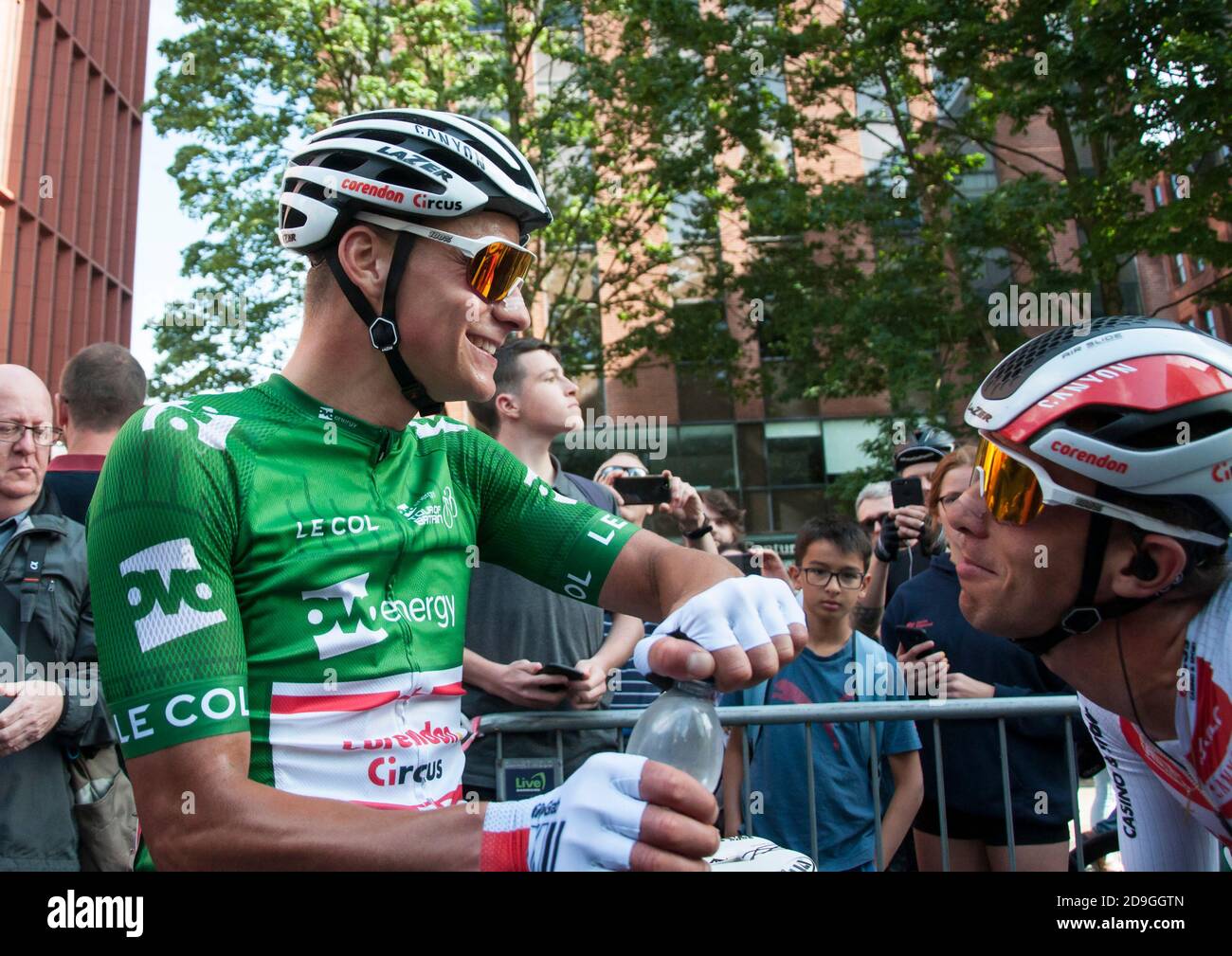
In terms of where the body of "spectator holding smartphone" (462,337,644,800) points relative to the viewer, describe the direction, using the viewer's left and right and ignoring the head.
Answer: facing the viewer and to the right of the viewer

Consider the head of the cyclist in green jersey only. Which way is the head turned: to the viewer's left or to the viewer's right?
to the viewer's right

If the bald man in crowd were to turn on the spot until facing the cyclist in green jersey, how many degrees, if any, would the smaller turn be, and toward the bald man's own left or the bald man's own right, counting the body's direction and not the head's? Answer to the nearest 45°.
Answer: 0° — they already face them

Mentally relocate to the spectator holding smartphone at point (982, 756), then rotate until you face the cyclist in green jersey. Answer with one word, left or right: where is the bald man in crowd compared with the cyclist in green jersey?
right

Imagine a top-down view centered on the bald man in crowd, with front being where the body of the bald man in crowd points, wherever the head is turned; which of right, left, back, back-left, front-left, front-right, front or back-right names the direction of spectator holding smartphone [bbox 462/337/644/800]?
left

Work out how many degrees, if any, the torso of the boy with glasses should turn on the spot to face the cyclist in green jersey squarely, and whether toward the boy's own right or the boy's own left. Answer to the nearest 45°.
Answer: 0° — they already face them

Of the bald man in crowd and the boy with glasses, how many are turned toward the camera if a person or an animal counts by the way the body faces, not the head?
2

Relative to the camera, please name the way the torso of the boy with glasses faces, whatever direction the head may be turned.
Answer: toward the camera

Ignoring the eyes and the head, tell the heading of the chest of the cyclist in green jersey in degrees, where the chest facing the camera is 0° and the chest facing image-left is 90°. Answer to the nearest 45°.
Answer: approximately 315°

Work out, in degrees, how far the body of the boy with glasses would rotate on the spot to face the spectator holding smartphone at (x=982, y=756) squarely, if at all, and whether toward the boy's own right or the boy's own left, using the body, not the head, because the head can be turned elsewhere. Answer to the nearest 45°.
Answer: approximately 135° to the boy's own left

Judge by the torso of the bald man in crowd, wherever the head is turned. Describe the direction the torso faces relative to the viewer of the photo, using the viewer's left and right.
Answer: facing the viewer

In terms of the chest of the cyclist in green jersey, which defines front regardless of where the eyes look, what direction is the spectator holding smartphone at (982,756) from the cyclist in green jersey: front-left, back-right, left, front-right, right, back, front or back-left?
left

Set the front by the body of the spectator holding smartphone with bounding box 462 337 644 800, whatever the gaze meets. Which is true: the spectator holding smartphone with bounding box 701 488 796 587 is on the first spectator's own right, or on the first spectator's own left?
on the first spectator's own left

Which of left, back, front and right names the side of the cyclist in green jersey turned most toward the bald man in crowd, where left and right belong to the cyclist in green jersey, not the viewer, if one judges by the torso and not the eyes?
back

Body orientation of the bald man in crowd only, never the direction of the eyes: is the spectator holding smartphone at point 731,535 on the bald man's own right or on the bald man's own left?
on the bald man's own left

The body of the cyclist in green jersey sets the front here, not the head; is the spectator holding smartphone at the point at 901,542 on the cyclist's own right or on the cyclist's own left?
on the cyclist's own left
